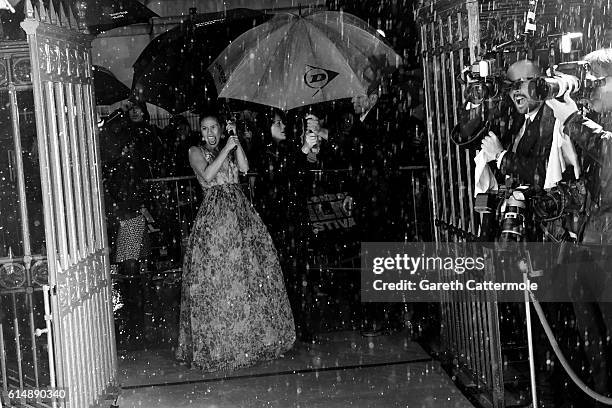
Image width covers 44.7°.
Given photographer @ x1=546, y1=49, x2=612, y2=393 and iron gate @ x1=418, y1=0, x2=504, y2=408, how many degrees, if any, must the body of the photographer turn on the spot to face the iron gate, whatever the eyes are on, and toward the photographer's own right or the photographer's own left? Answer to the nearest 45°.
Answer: approximately 45° to the photographer's own right

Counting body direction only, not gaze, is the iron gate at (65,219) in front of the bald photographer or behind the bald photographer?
in front

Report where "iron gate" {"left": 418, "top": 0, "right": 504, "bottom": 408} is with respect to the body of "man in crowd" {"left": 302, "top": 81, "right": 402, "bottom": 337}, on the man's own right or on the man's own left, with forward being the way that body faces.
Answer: on the man's own left

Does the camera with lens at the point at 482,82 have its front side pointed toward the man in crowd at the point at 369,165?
no

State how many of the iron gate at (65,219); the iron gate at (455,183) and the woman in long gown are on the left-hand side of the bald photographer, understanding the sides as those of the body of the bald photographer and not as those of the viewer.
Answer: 0

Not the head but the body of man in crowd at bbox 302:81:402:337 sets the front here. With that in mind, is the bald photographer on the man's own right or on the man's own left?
on the man's own left

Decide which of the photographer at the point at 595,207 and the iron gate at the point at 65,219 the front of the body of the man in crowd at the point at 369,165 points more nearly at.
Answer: the iron gate

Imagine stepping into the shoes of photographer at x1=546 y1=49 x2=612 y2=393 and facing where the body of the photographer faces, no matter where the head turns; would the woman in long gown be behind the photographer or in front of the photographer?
in front

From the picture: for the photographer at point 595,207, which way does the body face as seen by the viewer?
to the viewer's left
